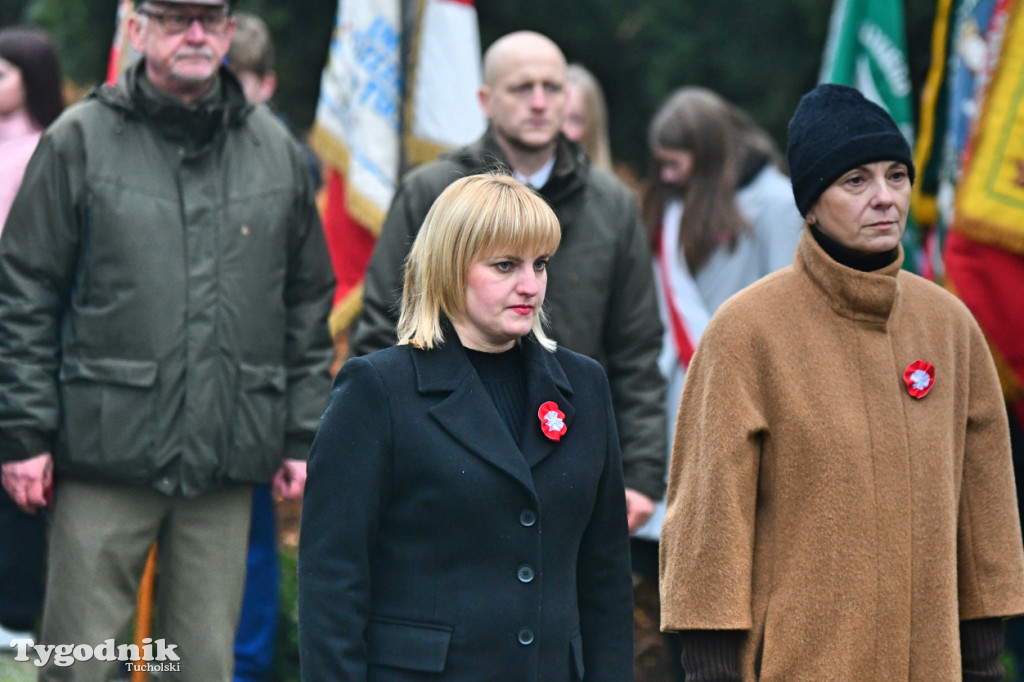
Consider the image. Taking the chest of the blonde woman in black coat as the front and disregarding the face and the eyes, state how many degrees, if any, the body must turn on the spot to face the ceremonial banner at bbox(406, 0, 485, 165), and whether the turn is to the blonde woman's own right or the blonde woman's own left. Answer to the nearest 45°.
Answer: approximately 135° to the blonde woman's own left

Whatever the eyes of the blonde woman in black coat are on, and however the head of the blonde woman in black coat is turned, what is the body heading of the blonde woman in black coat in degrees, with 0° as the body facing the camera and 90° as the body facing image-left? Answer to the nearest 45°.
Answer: approximately 315°

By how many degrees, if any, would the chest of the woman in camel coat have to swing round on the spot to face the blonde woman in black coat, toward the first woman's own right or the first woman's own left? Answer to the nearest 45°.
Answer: approximately 90° to the first woman's own right

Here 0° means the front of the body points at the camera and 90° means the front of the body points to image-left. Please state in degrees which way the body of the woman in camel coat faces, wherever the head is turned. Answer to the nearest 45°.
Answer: approximately 315°

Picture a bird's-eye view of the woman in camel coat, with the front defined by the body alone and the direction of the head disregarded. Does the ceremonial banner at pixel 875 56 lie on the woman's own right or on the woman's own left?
on the woman's own left

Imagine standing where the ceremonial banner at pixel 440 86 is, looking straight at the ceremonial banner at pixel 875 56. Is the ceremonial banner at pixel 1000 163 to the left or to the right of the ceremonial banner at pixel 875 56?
right

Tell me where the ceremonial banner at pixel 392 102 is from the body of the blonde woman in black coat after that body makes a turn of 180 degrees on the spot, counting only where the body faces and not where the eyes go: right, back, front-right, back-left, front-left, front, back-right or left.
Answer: front-right

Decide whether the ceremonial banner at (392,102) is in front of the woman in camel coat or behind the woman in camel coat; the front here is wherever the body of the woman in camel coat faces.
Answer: behind
